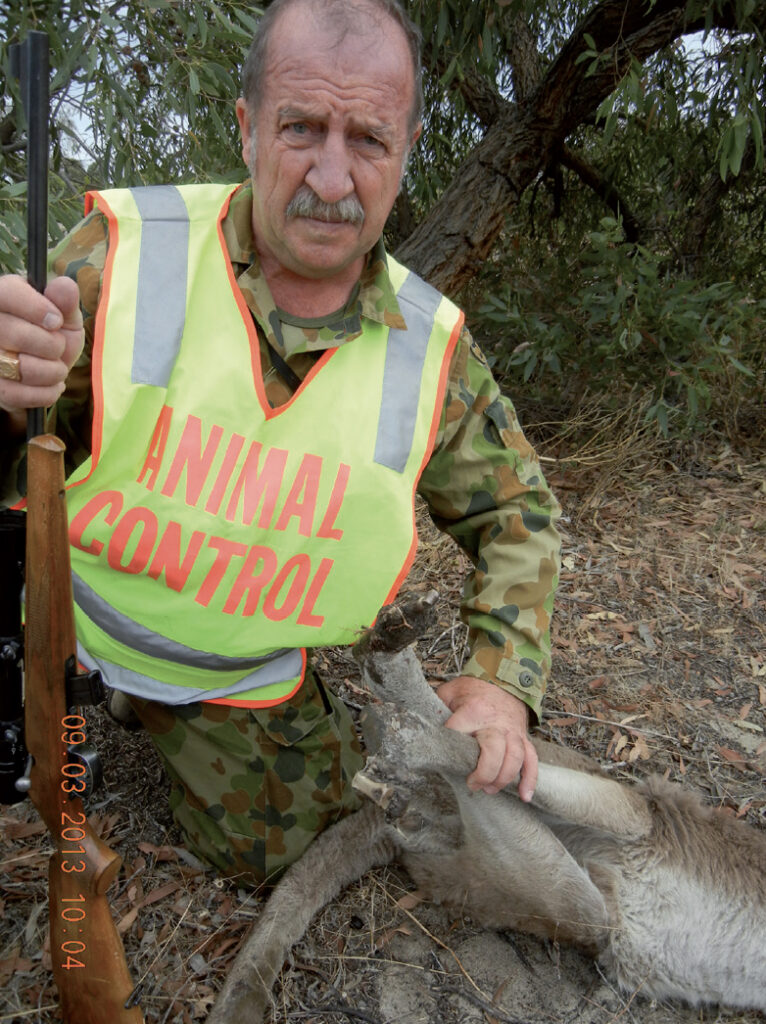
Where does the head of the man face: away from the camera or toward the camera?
toward the camera

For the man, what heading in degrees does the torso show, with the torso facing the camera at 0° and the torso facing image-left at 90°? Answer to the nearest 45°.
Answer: approximately 0°
